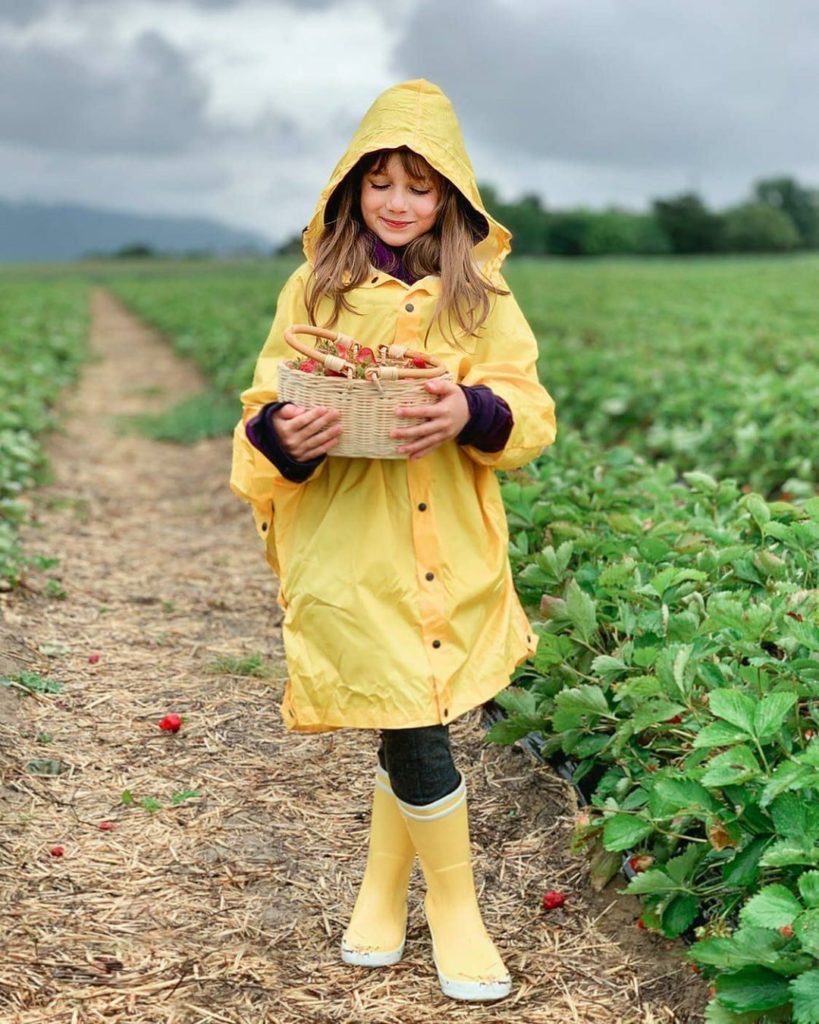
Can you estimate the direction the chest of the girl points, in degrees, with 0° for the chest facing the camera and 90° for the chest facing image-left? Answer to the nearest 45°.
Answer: approximately 0°
